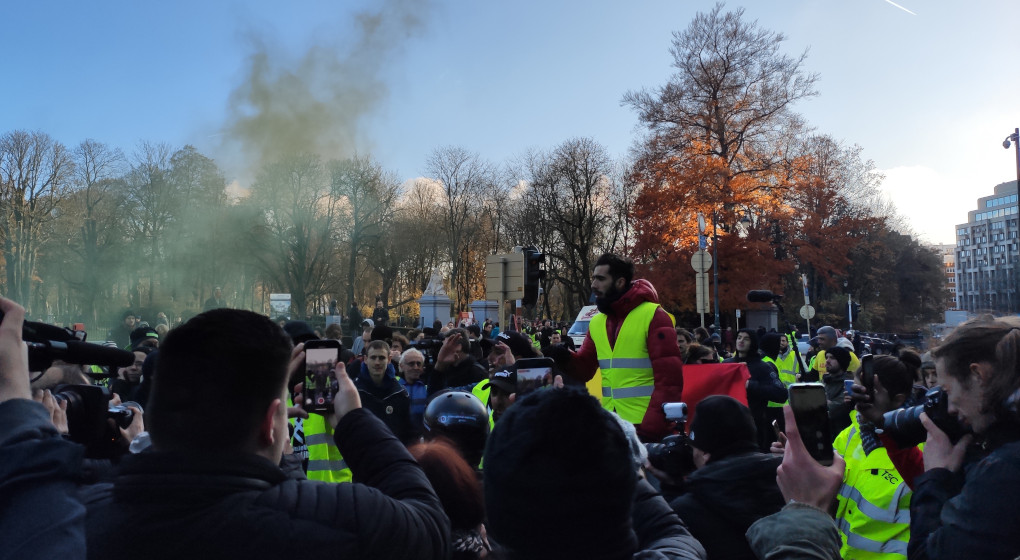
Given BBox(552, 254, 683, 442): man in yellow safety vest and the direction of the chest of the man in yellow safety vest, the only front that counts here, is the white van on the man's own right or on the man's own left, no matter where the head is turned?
on the man's own right

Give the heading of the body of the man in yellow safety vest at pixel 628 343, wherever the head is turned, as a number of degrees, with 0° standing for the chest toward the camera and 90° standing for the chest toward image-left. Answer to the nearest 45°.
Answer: approximately 45°

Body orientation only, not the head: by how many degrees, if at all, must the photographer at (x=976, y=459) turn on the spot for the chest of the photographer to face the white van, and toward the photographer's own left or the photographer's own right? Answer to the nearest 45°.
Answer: approximately 45° to the photographer's own right

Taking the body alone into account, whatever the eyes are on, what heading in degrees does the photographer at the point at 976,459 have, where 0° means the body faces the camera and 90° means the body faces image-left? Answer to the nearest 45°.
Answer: approximately 90°

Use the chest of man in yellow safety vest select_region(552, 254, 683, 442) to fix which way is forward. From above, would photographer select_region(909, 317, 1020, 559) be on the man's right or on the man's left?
on the man's left

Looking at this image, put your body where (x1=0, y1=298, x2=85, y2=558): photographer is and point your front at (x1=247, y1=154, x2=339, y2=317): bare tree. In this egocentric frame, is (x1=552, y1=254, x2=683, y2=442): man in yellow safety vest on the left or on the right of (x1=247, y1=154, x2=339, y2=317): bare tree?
right

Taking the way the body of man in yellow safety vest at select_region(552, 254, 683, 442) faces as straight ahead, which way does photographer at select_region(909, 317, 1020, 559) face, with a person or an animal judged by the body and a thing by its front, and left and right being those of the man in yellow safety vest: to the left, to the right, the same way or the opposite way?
to the right

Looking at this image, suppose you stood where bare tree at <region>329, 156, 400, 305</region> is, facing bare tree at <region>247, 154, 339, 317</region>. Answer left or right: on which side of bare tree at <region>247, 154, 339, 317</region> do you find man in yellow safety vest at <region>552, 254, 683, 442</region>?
left

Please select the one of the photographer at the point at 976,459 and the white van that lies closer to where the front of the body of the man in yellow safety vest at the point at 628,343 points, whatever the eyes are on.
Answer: the photographer

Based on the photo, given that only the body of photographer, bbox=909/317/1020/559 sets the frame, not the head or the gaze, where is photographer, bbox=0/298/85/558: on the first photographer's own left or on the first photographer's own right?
on the first photographer's own left
